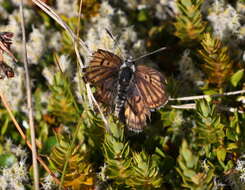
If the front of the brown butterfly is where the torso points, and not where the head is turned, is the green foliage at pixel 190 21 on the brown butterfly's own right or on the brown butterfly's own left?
on the brown butterfly's own right

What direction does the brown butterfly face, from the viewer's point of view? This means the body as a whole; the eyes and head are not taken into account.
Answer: away from the camera

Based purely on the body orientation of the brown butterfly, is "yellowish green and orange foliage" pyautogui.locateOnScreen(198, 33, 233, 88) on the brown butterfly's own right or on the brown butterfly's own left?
on the brown butterfly's own right
